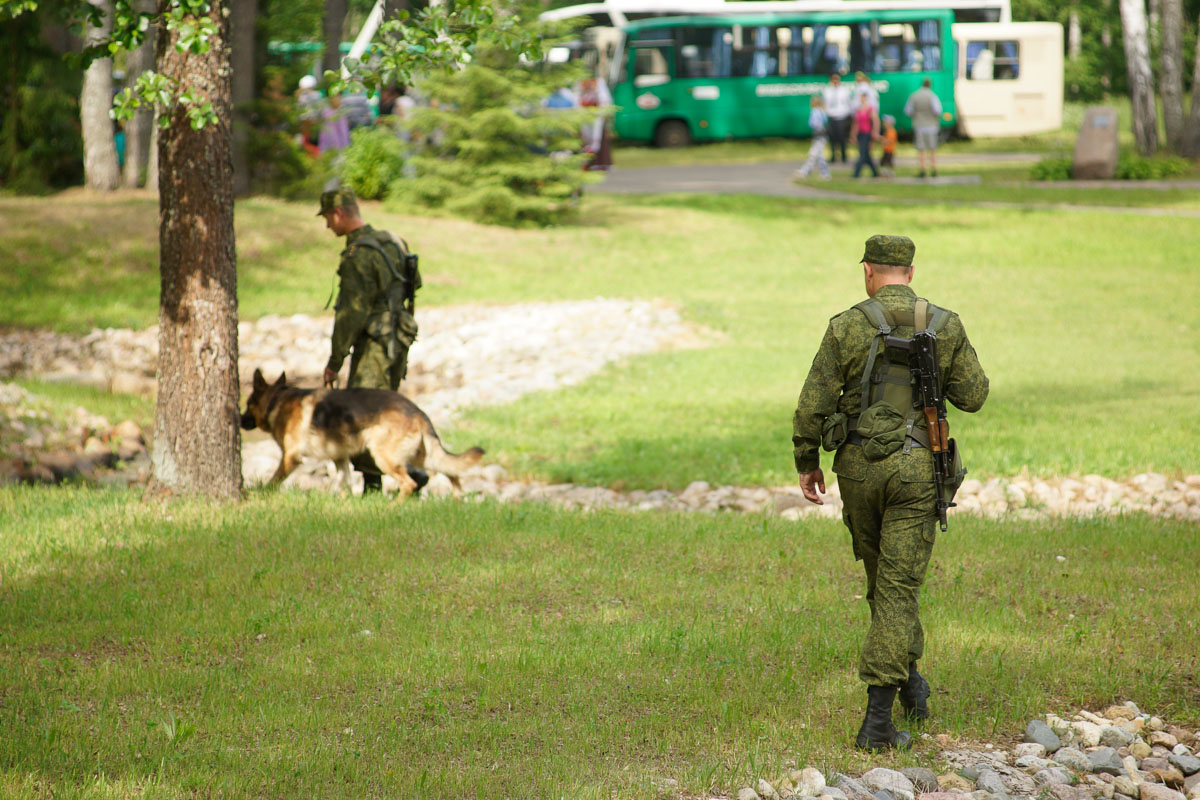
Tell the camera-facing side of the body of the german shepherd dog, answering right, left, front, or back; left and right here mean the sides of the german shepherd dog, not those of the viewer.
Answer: left

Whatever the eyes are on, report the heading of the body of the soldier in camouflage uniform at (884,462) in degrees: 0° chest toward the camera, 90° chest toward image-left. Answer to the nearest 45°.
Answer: approximately 180°

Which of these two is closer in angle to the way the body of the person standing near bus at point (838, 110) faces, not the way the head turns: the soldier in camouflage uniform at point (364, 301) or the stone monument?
the soldier in camouflage uniform

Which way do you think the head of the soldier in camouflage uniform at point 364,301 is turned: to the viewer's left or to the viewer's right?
to the viewer's left

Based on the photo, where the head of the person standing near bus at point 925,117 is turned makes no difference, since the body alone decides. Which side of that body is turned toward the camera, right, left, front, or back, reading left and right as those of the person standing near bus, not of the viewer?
back

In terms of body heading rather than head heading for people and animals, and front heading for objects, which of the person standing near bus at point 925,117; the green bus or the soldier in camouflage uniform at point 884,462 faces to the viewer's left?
the green bus

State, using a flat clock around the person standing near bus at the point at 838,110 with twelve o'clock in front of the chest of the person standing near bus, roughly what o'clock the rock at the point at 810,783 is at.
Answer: The rock is roughly at 12 o'clock from the person standing near bus.

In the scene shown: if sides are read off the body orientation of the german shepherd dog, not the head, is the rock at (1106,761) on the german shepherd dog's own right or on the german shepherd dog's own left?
on the german shepherd dog's own left

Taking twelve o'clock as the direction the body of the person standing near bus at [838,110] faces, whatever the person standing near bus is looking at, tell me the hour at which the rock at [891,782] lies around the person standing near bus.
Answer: The rock is roughly at 12 o'clock from the person standing near bus.

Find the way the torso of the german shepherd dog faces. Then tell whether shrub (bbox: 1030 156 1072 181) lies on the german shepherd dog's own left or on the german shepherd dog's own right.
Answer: on the german shepherd dog's own right

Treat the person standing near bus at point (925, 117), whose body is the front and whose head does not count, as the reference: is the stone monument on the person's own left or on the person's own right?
on the person's own right

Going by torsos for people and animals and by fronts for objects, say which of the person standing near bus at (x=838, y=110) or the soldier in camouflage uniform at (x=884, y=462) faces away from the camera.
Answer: the soldier in camouflage uniform

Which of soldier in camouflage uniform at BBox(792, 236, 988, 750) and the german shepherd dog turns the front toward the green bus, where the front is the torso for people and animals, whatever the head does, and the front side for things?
the soldier in camouflage uniform
